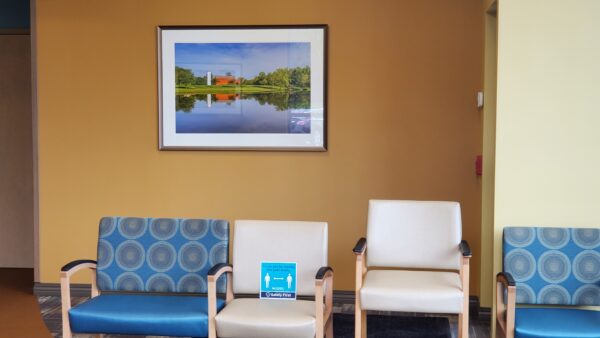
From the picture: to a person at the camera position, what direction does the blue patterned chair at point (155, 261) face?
facing the viewer

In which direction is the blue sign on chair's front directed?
toward the camera

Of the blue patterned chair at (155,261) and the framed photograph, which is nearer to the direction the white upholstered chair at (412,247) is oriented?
the blue patterned chair

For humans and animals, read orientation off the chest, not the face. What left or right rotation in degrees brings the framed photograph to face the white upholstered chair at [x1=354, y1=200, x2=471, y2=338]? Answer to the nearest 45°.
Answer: approximately 45° to its left

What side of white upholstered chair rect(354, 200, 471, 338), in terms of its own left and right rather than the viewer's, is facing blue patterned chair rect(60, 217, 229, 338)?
right

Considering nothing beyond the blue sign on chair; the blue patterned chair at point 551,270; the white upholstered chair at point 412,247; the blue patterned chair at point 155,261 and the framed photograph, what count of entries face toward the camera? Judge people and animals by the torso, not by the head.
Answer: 5

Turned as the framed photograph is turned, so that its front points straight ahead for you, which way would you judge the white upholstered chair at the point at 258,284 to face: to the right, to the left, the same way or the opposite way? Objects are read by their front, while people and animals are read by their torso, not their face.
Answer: the same way

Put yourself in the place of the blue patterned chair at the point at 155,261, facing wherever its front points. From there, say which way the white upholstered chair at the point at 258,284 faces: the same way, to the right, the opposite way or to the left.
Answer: the same way

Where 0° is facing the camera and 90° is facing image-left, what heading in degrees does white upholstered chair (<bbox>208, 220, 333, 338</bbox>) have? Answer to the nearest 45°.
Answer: approximately 0°

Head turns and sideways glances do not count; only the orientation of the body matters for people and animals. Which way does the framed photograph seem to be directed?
toward the camera

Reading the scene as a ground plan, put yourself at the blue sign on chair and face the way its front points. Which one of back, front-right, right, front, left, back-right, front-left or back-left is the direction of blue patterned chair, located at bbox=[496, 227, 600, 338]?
left

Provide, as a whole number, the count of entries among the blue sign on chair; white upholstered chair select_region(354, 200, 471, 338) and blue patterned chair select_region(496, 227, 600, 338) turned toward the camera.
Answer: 3

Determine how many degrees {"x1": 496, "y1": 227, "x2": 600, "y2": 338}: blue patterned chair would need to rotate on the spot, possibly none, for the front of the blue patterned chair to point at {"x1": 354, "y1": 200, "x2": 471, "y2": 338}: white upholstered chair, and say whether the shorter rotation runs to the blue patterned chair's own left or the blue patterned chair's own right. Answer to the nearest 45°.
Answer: approximately 90° to the blue patterned chair's own right

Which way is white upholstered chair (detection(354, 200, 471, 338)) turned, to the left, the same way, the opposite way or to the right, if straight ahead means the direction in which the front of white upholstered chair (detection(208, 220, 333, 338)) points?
the same way
